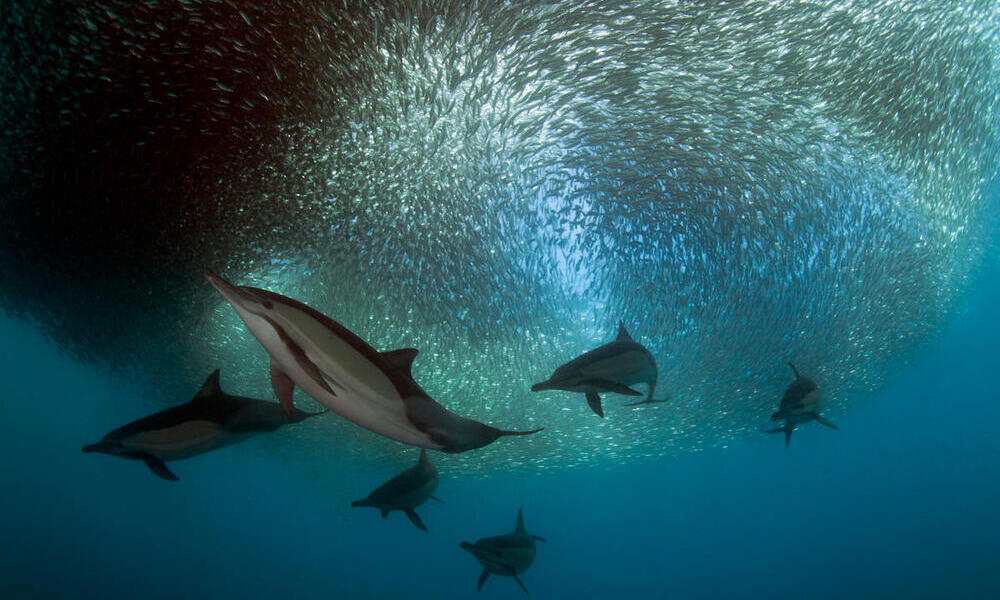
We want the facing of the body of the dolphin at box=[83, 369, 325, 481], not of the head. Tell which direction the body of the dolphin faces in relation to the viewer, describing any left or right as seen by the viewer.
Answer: facing to the left of the viewer

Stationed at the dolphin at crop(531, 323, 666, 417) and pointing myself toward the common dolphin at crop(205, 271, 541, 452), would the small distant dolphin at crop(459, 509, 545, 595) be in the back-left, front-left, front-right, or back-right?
back-right

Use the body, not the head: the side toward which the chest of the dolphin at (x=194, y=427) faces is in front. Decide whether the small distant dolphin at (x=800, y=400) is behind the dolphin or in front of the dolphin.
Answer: behind

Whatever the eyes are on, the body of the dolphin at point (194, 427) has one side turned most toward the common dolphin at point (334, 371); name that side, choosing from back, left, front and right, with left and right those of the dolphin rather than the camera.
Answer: left
